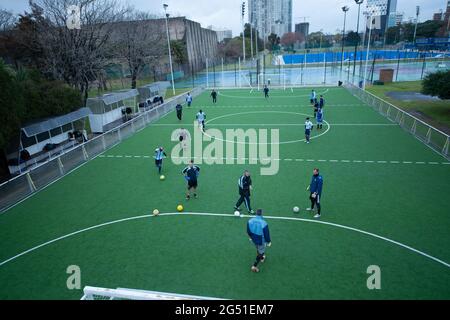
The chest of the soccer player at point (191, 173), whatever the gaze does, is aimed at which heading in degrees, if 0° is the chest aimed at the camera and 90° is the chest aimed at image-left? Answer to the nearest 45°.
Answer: approximately 0°

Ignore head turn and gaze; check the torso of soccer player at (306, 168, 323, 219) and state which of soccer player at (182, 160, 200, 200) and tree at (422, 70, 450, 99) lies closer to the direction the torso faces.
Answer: the soccer player

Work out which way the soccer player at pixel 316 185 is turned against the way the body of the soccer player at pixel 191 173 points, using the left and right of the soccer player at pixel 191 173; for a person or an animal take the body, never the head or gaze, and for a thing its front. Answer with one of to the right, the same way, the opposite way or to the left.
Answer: to the right

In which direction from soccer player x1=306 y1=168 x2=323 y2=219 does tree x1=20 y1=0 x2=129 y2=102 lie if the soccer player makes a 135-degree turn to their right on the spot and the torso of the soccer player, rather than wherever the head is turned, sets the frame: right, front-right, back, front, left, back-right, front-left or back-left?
front-left

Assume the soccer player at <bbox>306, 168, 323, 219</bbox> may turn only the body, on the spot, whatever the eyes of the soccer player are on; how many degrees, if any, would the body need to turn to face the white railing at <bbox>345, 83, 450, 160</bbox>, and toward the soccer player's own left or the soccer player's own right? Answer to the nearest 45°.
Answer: approximately 180°

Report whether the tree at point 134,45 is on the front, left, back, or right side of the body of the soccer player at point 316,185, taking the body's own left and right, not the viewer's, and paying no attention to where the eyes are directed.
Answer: right

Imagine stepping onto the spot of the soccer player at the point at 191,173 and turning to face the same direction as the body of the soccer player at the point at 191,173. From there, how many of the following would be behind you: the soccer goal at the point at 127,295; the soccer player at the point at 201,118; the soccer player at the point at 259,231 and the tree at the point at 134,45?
2
